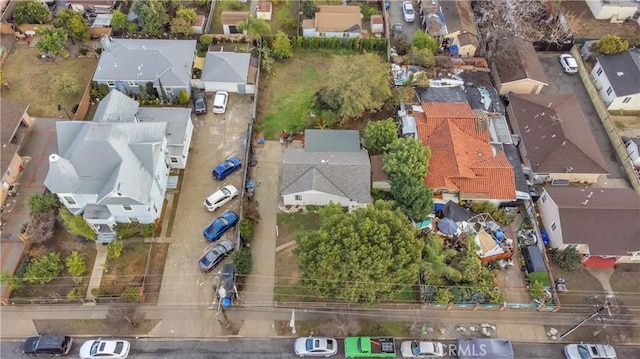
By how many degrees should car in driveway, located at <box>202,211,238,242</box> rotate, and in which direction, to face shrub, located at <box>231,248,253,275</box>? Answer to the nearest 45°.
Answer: approximately 135° to its right

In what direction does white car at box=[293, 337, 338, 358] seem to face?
to the viewer's left

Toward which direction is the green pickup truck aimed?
to the viewer's left

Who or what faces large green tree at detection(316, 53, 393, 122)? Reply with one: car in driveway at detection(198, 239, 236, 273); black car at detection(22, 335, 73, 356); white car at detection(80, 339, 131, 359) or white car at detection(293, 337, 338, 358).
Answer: the car in driveway

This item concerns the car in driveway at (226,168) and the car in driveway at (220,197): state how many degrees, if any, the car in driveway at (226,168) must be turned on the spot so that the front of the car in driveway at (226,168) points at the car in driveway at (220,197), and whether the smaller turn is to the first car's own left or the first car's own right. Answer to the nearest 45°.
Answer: approximately 135° to the first car's own right

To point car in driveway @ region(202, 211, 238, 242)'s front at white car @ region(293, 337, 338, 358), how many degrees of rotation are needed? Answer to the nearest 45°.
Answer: approximately 90° to its right

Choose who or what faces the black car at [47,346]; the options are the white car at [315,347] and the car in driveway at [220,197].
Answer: the white car

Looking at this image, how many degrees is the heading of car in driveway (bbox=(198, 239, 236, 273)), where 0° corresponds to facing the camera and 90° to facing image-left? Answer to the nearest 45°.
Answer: approximately 225°

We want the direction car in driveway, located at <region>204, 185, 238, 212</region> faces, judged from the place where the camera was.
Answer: facing away from the viewer and to the right of the viewer

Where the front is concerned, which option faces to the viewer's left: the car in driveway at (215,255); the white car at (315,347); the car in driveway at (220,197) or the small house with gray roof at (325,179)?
the white car

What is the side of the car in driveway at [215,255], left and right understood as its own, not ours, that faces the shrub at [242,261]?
right
